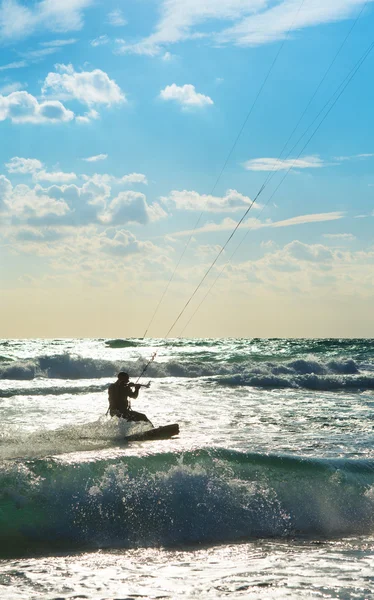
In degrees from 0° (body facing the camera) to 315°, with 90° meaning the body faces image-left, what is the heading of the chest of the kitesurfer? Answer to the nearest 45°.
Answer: approximately 270°

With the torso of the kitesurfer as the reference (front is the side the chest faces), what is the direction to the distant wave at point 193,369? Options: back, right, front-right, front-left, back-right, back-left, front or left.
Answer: left

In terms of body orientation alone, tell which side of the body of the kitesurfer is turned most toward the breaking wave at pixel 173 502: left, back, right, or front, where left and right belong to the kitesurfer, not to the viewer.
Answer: right
